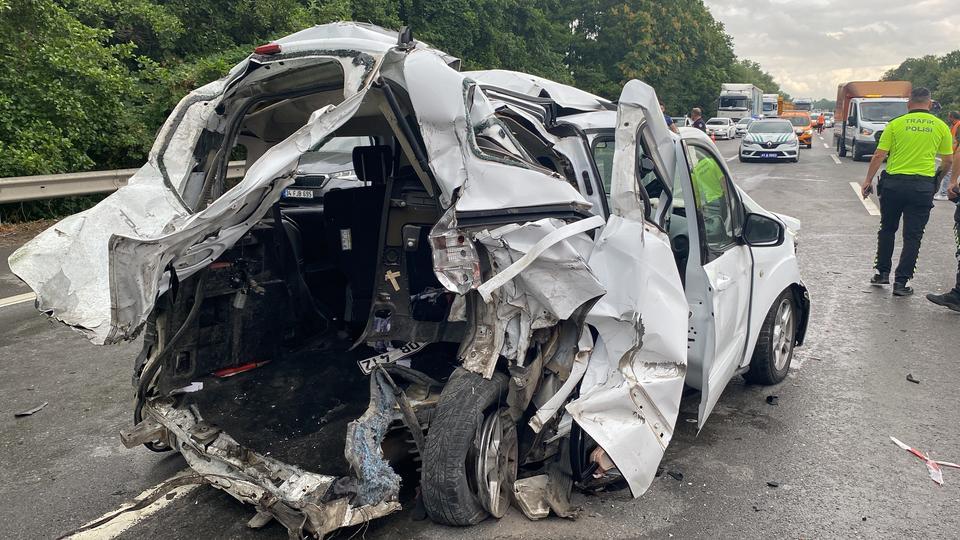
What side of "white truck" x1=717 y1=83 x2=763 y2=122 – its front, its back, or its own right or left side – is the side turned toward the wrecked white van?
front

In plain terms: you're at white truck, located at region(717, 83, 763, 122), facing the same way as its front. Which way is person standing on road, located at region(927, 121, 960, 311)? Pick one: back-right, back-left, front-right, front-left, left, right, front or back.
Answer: front

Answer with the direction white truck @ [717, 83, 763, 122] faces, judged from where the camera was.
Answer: facing the viewer

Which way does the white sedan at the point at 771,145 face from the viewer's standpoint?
toward the camera

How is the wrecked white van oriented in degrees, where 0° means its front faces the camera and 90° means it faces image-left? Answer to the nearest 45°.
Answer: approximately 225°

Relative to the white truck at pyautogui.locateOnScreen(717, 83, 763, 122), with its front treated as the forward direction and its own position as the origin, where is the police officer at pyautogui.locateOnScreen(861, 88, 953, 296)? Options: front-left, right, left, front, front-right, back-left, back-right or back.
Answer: front

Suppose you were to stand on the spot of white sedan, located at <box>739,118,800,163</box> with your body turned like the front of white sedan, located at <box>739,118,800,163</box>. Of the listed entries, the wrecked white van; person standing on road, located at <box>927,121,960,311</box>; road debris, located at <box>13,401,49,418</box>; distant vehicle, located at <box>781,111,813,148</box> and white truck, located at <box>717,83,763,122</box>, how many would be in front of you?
3
